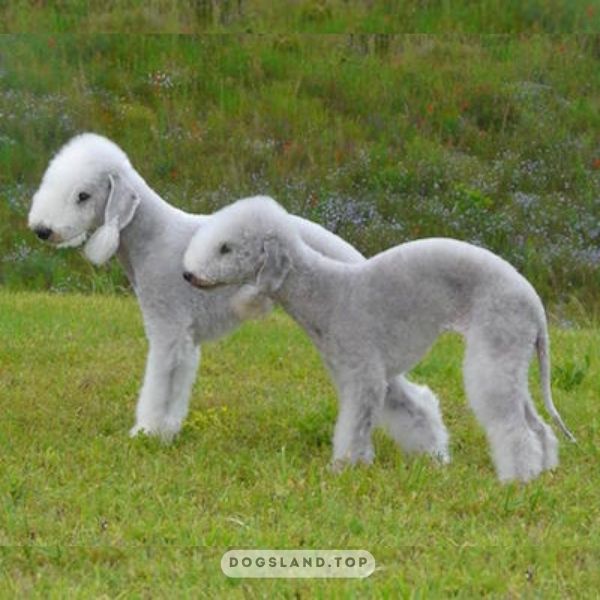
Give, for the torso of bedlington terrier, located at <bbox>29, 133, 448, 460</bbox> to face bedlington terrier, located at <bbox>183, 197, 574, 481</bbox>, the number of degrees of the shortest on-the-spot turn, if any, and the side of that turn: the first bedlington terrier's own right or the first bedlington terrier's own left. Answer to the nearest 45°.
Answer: approximately 135° to the first bedlington terrier's own left

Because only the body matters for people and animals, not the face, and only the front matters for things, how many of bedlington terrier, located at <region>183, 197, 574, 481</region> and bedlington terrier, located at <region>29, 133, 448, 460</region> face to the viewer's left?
2

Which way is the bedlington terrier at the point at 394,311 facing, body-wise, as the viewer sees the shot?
to the viewer's left

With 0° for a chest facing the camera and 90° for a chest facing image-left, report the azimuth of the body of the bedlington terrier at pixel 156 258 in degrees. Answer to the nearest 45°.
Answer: approximately 90°
